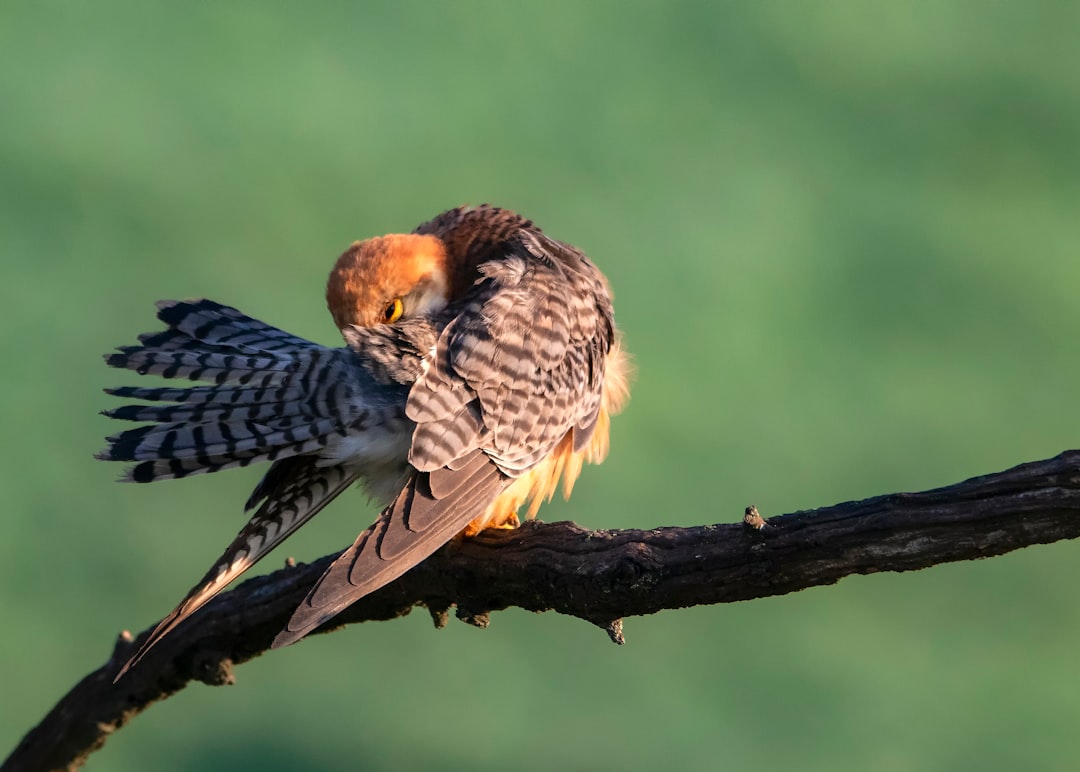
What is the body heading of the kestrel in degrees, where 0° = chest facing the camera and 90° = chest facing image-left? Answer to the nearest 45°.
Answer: approximately 270°
